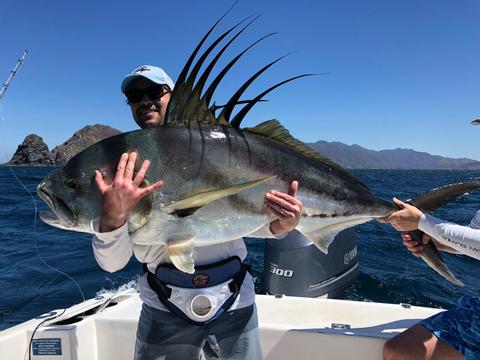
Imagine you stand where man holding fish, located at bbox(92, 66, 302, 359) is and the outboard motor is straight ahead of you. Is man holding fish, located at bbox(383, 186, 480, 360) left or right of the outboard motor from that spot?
right

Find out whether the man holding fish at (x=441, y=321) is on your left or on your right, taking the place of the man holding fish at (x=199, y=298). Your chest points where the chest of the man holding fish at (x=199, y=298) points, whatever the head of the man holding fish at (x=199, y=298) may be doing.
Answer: on your left

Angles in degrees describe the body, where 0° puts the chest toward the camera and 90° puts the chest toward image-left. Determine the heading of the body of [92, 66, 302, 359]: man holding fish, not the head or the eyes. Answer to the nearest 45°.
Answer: approximately 0°

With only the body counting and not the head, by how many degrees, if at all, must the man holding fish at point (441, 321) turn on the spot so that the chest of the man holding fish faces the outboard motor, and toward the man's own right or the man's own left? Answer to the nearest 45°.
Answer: approximately 45° to the man's own right

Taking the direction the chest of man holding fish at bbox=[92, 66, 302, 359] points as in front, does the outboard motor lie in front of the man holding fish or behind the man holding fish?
behind

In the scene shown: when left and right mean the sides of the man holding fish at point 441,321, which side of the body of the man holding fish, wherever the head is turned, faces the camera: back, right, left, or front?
left

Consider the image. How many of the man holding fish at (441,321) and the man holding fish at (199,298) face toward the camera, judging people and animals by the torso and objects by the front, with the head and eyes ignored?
1

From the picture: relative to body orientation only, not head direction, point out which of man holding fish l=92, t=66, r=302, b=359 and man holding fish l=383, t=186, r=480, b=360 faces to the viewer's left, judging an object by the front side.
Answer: man holding fish l=383, t=186, r=480, b=360

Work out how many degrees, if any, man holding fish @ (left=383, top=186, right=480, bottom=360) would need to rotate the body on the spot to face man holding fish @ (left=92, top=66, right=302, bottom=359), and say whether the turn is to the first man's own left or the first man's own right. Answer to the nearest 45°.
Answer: approximately 45° to the first man's own left
